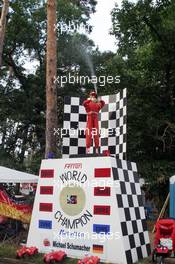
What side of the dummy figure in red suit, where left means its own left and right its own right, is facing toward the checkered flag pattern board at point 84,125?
back

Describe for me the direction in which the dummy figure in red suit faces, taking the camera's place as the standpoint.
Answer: facing the viewer
